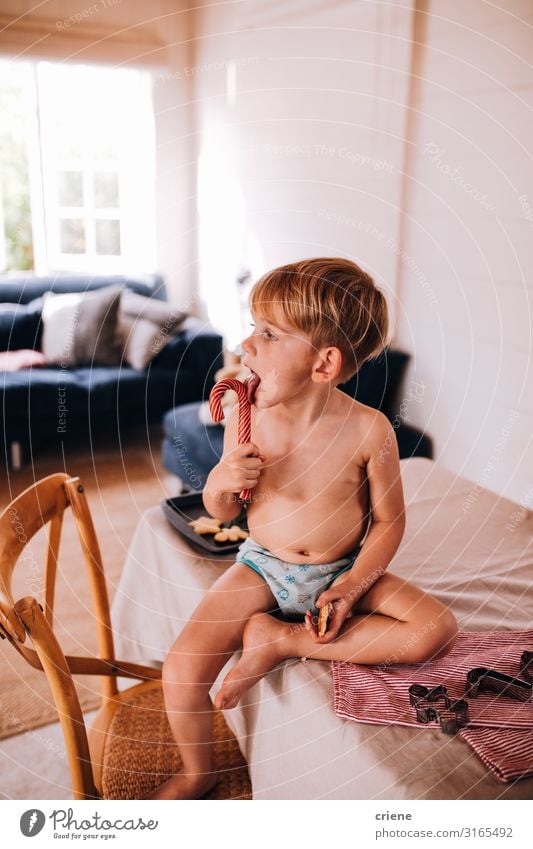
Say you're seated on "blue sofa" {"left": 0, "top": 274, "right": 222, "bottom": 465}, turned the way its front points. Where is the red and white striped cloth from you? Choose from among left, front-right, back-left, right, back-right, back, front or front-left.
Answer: front

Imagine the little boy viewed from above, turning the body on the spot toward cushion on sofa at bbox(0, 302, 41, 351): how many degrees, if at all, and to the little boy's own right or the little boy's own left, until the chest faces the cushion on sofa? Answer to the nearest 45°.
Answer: approximately 90° to the little boy's own right

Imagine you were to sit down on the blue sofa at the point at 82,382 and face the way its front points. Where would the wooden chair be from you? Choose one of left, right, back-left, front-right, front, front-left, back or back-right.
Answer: front

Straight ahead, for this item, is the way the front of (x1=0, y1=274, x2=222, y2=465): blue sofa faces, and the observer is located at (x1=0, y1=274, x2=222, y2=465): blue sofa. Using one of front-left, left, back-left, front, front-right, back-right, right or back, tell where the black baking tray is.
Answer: front

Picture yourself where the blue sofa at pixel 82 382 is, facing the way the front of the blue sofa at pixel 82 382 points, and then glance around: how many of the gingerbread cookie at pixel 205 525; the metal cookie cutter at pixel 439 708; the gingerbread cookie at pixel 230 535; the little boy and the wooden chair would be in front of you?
5

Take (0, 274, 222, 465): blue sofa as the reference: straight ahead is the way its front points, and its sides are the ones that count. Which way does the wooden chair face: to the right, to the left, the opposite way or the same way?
to the left

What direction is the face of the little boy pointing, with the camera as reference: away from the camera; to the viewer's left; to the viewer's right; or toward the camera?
to the viewer's left

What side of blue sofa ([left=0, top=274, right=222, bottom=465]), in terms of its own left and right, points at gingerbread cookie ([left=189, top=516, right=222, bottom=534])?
front

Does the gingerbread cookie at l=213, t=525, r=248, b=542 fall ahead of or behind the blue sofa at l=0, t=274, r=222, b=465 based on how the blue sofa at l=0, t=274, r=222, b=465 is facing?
ahead

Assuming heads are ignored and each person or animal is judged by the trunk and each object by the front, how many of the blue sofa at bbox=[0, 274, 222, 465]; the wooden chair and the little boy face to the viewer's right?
1

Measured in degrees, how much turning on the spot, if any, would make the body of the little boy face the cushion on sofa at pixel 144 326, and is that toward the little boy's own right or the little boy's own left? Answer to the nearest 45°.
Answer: approximately 135° to the little boy's own right

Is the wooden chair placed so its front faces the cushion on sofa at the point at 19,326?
no

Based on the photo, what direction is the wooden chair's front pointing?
to the viewer's right

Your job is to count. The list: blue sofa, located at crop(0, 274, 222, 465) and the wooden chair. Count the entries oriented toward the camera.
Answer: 1

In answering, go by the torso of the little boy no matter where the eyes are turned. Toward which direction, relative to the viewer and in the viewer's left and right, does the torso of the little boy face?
facing the viewer and to the left of the viewer

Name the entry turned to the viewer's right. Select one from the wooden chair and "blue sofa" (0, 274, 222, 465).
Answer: the wooden chair

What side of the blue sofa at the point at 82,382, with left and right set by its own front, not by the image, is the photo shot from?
front
